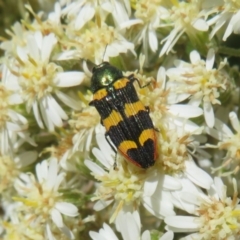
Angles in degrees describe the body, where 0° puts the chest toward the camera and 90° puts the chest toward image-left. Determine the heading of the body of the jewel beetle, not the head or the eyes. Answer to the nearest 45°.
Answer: approximately 135°

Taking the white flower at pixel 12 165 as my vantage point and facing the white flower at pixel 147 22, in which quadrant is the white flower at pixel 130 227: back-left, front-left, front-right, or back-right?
front-right

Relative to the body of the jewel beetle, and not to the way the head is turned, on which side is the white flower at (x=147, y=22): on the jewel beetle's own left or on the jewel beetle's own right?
on the jewel beetle's own right

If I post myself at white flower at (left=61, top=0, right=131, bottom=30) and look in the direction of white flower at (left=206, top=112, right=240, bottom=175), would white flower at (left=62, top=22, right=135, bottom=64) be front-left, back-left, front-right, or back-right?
front-right

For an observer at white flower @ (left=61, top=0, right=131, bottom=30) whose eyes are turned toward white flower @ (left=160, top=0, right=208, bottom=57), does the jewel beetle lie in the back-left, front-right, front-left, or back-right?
front-right

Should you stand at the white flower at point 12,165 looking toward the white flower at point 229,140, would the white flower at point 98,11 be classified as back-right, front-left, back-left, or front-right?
front-left

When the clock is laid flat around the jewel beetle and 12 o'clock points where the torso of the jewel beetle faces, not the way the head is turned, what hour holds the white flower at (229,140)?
The white flower is roughly at 5 o'clock from the jewel beetle.
